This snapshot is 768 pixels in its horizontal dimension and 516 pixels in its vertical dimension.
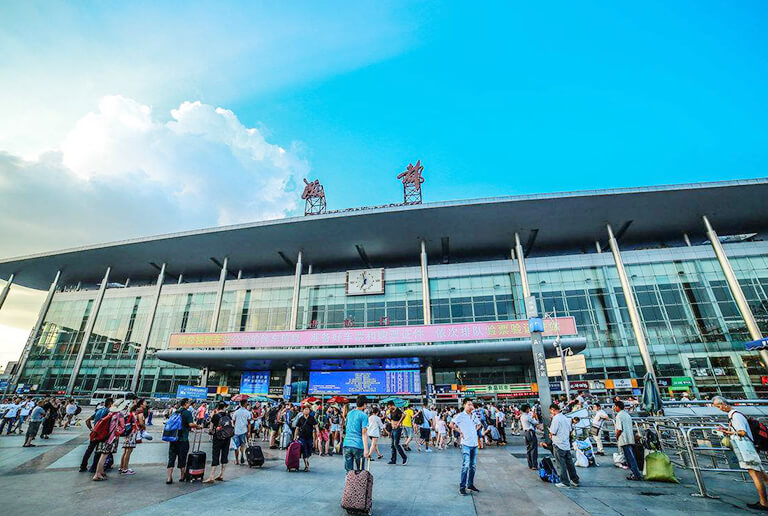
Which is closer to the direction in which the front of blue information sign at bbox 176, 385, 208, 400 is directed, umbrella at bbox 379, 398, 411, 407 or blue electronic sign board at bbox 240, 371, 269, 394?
the umbrella

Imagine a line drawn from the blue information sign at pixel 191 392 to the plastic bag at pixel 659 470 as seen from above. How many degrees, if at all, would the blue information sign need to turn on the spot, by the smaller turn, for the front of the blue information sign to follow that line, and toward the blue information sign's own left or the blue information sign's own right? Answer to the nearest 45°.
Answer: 0° — it already faces it

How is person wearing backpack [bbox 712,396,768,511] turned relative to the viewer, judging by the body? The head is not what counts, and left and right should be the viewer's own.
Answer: facing to the left of the viewer

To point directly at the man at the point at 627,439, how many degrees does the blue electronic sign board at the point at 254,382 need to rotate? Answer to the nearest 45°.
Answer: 0° — it already faces them

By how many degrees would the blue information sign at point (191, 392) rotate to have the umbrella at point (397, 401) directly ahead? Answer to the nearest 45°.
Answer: approximately 45° to its left

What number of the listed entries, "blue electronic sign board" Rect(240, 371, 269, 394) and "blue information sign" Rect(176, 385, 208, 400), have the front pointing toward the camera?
2

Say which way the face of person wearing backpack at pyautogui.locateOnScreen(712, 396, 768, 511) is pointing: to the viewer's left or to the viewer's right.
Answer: to the viewer's left

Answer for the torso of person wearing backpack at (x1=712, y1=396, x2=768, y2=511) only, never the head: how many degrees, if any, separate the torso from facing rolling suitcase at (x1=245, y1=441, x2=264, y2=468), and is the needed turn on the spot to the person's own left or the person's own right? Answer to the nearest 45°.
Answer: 0° — they already face it

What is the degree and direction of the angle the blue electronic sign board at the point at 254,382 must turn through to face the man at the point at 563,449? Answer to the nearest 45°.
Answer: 0° — it already faces them

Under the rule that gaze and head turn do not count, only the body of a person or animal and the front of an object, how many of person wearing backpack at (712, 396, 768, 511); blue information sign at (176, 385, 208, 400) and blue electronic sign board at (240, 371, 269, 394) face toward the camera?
2

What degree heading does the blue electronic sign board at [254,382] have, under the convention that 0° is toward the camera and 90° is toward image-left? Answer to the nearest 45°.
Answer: approximately 0°

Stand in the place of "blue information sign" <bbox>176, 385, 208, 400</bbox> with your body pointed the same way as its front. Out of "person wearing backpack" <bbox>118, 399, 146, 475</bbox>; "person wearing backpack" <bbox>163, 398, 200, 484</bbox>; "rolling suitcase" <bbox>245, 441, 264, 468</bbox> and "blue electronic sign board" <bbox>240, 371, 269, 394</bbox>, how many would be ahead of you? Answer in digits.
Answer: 3

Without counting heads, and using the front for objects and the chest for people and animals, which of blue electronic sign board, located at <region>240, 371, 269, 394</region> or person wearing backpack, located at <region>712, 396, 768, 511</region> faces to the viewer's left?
the person wearing backpack

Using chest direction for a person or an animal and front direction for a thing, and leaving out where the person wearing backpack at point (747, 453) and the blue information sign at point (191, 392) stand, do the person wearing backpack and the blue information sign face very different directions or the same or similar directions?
very different directions

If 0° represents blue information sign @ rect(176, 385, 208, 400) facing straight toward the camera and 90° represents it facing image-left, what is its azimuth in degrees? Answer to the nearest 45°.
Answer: approximately 0°
